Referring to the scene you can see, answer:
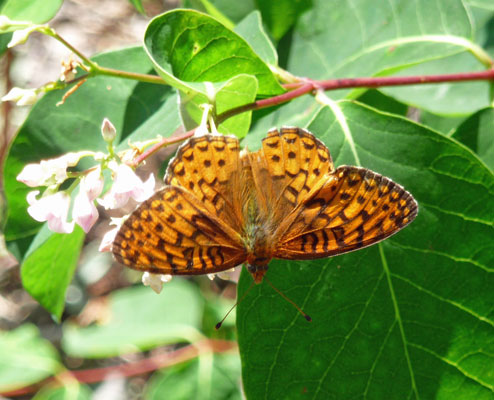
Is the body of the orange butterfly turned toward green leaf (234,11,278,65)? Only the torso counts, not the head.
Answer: no

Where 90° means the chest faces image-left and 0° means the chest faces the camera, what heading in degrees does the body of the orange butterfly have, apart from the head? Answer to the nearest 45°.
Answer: approximately 0°

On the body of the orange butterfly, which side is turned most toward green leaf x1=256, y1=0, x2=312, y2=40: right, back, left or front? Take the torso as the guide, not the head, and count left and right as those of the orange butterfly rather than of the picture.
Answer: back

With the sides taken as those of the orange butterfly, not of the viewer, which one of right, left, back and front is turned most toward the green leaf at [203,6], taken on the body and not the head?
back

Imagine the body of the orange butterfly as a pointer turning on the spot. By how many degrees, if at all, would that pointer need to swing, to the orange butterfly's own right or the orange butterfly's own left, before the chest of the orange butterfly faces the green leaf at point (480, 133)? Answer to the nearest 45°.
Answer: approximately 135° to the orange butterfly's own left

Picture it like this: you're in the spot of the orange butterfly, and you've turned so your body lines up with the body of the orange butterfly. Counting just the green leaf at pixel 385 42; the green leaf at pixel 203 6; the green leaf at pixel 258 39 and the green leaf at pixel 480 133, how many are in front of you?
0

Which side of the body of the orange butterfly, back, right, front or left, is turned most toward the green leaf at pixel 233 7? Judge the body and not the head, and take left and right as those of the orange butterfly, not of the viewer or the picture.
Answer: back

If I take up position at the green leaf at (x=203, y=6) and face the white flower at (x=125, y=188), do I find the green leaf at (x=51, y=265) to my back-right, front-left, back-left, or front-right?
front-right
